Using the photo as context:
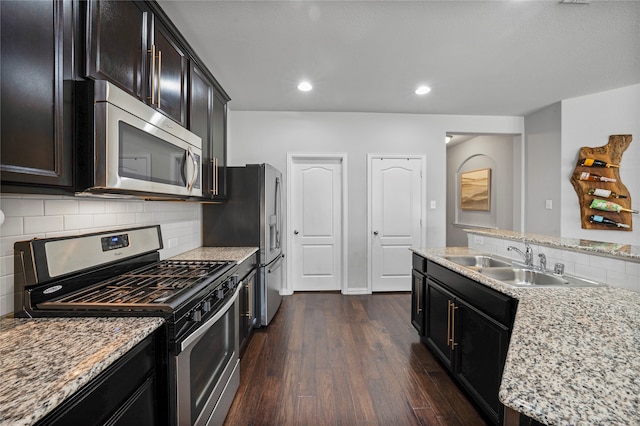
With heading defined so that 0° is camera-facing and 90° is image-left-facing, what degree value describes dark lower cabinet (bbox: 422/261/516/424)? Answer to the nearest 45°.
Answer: approximately 45°

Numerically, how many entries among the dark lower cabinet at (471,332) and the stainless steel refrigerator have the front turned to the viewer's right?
1

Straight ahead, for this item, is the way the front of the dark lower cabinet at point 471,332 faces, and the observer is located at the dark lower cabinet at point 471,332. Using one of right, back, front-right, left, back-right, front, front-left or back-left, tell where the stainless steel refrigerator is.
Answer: front-right

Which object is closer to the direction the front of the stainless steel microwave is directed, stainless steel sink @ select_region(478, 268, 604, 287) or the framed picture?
the stainless steel sink

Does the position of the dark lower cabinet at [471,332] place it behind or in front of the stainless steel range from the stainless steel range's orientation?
in front

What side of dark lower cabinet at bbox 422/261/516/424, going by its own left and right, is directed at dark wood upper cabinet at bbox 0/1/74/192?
front

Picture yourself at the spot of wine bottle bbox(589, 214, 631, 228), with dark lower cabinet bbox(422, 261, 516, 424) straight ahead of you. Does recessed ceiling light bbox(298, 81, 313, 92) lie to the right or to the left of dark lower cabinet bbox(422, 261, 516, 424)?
right

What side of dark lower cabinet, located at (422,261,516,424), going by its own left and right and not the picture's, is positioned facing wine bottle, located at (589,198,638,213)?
back

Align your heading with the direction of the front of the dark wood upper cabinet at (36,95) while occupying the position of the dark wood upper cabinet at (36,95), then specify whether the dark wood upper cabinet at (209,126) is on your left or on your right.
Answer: on your left

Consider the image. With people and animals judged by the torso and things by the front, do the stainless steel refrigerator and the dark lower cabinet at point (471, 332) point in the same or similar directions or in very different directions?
very different directions

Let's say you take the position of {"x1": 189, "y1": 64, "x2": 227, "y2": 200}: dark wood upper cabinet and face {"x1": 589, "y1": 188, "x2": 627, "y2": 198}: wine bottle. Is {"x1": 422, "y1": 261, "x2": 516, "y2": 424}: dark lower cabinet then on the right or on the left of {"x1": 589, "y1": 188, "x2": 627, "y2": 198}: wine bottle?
right

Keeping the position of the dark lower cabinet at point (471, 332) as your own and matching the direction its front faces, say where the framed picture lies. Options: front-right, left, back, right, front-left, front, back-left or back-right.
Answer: back-right

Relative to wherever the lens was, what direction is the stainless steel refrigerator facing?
facing to the right of the viewer

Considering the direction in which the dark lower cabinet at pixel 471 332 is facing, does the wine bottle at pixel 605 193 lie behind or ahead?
behind

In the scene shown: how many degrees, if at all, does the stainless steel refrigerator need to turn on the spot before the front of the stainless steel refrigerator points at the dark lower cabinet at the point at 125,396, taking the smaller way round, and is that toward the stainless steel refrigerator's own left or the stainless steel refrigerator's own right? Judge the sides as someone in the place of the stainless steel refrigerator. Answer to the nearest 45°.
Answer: approximately 90° to the stainless steel refrigerator's own right
